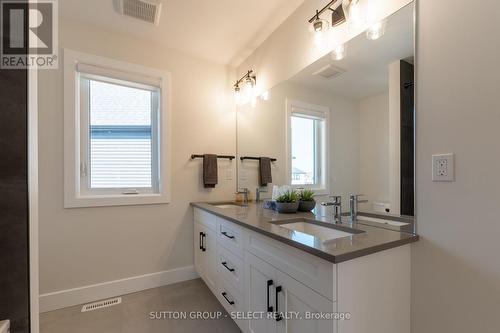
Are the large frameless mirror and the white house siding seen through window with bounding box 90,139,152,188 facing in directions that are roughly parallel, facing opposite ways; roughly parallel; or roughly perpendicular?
roughly perpendicular

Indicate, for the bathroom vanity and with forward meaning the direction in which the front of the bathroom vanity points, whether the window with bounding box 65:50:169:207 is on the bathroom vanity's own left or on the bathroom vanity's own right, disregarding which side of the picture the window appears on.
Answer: on the bathroom vanity's own right

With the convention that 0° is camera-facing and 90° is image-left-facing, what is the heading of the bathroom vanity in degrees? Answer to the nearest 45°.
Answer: approximately 45°

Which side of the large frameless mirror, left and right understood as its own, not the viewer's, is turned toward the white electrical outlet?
left

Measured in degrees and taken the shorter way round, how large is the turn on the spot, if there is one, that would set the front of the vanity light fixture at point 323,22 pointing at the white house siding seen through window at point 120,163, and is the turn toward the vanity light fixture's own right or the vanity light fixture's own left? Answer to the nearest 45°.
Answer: approximately 45° to the vanity light fixture's own right

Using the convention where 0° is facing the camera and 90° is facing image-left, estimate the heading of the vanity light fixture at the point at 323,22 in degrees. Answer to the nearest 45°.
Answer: approximately 45°

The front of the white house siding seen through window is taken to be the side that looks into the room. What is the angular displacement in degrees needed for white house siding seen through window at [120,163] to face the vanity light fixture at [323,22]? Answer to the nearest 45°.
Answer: approximately 45° to its left

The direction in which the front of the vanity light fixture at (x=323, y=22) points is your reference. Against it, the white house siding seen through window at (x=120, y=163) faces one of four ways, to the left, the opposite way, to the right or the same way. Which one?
to the left
